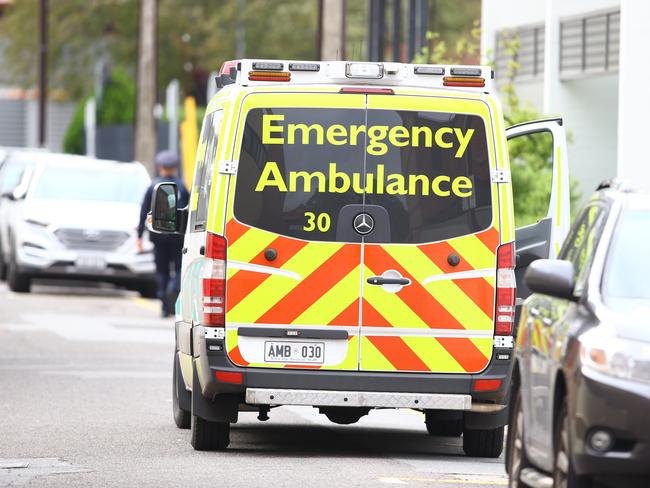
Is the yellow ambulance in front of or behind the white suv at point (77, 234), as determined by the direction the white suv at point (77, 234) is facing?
in front

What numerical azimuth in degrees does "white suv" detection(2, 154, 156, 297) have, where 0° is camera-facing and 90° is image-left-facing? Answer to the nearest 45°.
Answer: approximately 0°

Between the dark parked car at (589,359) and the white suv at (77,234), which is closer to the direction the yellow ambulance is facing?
the white suv

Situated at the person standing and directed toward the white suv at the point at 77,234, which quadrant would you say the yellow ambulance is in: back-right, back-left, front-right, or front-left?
back-left

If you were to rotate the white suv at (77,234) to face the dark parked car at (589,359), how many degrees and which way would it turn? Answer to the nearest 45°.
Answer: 0° — it already faces it

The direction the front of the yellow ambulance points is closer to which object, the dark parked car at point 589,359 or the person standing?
the person standing

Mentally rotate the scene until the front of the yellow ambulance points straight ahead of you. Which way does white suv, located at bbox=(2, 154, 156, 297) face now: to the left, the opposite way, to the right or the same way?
the opposite way

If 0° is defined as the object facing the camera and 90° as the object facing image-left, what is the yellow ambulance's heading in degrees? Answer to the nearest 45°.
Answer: approximately 180°

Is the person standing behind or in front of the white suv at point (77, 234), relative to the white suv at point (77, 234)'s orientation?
in front

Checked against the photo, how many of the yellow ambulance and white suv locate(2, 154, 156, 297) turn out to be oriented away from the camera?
1

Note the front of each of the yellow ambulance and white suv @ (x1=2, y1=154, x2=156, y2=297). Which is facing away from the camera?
the yellow ambulance
